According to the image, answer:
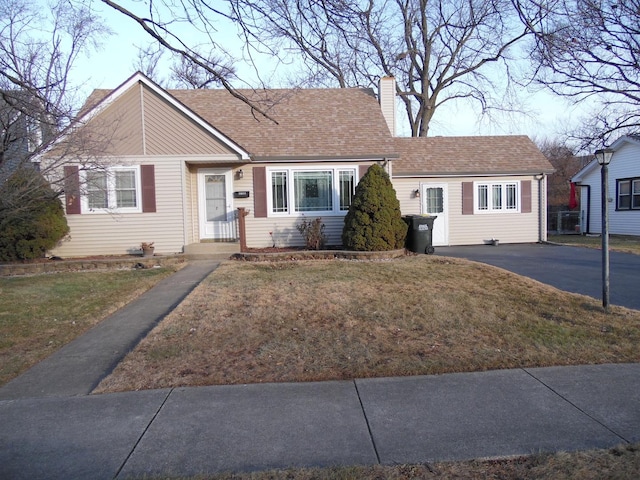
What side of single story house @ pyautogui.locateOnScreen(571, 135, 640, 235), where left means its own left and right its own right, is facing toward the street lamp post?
front

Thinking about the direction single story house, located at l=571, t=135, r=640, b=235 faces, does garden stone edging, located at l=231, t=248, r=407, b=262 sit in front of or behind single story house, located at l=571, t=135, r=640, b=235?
in front

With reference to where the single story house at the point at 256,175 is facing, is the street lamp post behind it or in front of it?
in front

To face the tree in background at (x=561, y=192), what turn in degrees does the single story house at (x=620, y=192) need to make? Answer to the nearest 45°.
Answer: approximately 180°

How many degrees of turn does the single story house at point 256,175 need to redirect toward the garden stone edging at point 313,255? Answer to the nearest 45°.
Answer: approximately 45° to its left

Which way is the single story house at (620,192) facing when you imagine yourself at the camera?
facing the viewer

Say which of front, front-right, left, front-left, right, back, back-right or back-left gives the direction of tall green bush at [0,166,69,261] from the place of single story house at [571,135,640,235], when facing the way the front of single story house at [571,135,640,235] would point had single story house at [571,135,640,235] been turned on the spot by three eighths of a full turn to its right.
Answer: left

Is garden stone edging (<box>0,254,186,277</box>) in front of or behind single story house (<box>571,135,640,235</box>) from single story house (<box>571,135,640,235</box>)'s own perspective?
in front

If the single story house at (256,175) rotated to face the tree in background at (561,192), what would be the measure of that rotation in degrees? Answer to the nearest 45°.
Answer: approximately 135° to its left

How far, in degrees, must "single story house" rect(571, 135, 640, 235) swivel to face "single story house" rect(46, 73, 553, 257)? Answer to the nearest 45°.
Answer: approximately 45° to its right

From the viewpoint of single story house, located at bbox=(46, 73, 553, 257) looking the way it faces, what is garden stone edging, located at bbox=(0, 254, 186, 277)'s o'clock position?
The garden stone edging is roughly at 2 o'clock from the single story house.

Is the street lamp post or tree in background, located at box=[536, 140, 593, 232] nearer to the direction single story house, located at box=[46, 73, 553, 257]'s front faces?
the street lamp post

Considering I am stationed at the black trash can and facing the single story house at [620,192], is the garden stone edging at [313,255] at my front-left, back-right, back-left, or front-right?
back-left

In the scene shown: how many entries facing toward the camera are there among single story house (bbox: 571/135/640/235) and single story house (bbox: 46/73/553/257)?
2

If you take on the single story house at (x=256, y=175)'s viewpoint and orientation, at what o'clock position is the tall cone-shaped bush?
The tall cone-shaped bush is roughly at 10 o'clock from the single story house.

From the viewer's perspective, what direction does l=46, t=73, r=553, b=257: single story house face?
toward the camera
